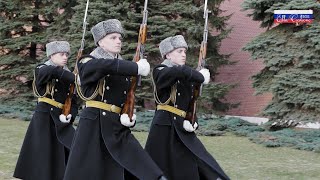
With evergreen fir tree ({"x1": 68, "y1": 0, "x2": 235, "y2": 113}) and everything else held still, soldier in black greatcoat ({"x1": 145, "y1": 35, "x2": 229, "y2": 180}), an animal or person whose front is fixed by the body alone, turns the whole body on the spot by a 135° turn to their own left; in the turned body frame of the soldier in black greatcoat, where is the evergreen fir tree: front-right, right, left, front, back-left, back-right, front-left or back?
front

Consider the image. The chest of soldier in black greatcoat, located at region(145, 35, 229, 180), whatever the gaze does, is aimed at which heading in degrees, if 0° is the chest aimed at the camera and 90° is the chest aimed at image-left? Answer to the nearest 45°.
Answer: approximately 315°

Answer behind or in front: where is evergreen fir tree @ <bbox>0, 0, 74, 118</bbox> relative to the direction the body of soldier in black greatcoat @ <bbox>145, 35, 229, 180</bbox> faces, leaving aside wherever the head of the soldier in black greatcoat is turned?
behind

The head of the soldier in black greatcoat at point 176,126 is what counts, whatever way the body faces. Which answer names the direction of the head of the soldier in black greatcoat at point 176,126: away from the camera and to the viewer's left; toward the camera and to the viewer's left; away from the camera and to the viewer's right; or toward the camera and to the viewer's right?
toward the camera and to the viewer's right

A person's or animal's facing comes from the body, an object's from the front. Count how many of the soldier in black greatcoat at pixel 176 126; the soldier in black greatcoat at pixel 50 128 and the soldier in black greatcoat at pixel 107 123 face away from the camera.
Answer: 0

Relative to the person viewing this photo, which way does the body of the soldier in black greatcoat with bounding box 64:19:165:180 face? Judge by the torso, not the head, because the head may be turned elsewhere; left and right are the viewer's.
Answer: facing the viewer and to the right of the viewer

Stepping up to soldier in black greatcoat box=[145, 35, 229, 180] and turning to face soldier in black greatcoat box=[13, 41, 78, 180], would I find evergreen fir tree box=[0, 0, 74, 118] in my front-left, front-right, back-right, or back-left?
front-right

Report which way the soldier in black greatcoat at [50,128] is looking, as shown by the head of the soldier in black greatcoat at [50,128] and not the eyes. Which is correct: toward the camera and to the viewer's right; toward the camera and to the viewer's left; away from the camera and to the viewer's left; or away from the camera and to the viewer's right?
toward the camera and to the viewer's right

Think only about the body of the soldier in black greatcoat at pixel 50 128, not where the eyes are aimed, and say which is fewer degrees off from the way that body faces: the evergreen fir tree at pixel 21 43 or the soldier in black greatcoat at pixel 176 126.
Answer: the soldier in black greatcoat

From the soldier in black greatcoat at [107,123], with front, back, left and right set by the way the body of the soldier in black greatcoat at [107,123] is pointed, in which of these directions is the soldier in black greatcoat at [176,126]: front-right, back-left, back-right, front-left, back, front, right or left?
left

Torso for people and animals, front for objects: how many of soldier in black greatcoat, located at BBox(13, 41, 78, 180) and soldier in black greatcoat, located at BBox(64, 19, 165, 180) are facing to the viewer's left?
0

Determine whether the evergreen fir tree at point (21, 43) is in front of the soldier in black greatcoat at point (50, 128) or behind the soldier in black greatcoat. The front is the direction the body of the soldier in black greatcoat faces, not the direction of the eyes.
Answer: behind

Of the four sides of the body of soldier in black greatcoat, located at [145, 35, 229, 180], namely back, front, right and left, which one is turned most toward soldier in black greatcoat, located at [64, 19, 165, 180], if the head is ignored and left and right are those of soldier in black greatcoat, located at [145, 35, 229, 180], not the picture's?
right

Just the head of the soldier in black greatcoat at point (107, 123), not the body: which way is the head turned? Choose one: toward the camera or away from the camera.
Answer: toward the camera
